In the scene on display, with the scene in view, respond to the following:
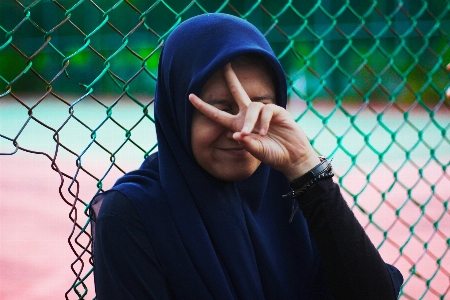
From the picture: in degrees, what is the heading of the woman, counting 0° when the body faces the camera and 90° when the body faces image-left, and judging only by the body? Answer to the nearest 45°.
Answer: approximately 315°
